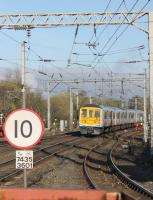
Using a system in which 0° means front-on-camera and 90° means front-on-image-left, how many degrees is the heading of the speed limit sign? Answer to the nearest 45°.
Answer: approximately 0°
